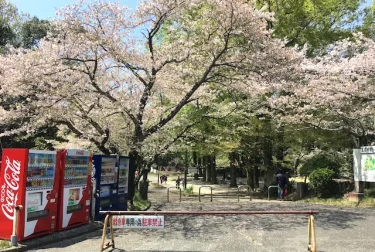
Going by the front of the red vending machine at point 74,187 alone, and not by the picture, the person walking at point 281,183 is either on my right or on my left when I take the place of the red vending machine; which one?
on my left

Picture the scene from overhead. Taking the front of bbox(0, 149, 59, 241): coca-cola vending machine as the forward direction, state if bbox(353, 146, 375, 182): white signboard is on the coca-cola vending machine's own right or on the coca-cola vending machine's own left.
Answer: on the coca-cola vending machine's own left

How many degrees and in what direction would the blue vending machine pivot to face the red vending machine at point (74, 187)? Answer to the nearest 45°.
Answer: approximately 90° to its right

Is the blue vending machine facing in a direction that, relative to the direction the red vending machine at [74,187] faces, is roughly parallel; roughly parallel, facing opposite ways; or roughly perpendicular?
roughly parallel

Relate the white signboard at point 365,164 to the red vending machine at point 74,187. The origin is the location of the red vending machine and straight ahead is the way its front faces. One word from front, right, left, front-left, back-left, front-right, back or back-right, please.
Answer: front-left

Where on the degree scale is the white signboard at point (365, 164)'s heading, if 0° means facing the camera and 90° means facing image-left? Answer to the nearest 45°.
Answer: approximately 0°

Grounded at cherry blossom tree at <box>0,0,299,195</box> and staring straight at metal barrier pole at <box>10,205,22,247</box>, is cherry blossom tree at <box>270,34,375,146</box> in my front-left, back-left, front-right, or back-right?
back-left

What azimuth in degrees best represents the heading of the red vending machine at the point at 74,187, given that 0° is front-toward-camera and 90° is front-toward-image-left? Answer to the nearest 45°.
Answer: approximately 315°
